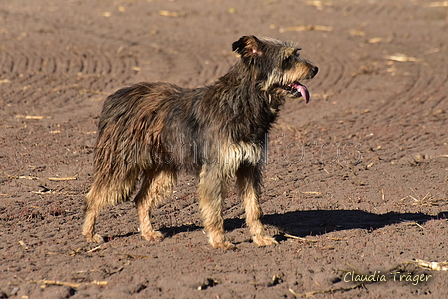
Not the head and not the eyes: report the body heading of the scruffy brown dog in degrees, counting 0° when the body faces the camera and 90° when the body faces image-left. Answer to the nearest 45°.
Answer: approximately 270°
